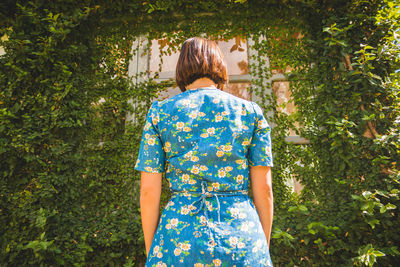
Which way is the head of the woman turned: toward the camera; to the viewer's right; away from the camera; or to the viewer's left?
away from the camera

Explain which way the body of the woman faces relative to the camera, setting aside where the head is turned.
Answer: away from the camera
